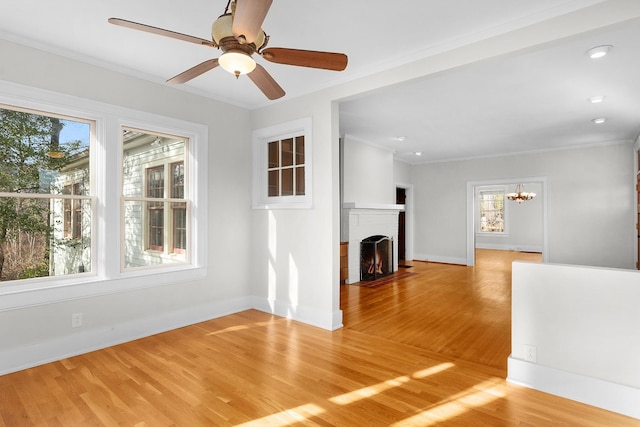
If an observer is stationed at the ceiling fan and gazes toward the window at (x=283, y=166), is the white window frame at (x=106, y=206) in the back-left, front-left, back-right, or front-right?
front-left

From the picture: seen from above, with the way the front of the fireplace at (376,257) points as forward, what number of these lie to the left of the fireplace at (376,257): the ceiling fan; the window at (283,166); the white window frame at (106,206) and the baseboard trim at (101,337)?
0

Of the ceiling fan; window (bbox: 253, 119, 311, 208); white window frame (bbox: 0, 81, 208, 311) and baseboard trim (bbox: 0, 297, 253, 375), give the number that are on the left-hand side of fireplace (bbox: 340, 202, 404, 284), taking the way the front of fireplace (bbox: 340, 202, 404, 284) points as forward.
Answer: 0

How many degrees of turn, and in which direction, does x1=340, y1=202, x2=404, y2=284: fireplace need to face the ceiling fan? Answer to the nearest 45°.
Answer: approximately 45° to its right

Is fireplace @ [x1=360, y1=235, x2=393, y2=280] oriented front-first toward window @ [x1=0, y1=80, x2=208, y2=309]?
no

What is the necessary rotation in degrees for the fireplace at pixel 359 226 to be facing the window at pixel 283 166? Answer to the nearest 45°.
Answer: approximately 45° to its right

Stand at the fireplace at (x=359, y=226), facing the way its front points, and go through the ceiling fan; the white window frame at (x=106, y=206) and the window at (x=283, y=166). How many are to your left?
0

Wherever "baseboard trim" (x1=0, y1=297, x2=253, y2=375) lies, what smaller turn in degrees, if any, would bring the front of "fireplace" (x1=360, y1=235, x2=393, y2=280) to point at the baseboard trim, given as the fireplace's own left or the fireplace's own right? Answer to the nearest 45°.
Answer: approximately 90° to the fireplace's own right

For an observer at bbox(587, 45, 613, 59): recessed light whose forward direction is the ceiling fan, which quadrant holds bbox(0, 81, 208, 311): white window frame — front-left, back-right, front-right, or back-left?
front-right

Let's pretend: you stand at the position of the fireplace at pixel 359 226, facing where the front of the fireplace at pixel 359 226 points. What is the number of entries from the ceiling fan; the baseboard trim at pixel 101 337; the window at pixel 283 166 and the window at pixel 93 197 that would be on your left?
0

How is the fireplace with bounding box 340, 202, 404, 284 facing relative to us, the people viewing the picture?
facing the viewer and to the right of the viewer

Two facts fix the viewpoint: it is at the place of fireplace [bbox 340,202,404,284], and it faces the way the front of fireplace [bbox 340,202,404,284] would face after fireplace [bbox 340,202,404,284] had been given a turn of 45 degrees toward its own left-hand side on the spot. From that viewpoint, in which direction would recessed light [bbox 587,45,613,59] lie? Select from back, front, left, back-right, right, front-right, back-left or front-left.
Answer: front-right

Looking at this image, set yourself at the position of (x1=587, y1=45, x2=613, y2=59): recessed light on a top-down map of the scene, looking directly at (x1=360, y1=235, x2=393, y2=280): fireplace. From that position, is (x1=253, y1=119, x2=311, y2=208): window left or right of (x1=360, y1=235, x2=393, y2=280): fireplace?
left

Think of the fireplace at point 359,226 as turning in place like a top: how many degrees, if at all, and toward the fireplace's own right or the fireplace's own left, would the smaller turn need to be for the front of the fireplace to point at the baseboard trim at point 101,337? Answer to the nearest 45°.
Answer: approximately 90° to the fireplace's own right
